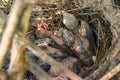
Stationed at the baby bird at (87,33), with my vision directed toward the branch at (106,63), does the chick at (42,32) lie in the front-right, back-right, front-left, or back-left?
back-right
